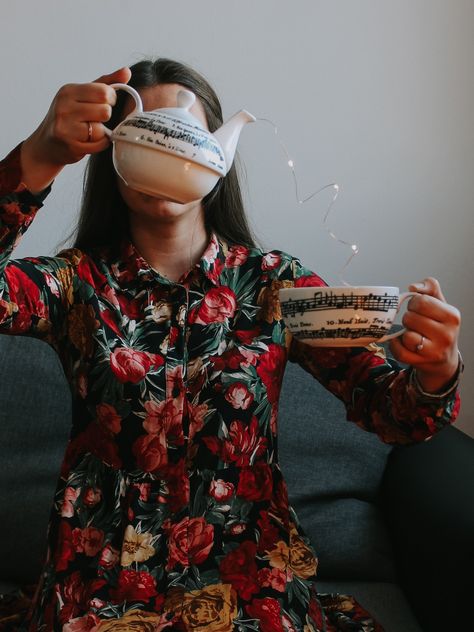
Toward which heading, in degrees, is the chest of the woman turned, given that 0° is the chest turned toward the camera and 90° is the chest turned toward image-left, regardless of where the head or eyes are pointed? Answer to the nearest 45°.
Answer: approximately 0°
